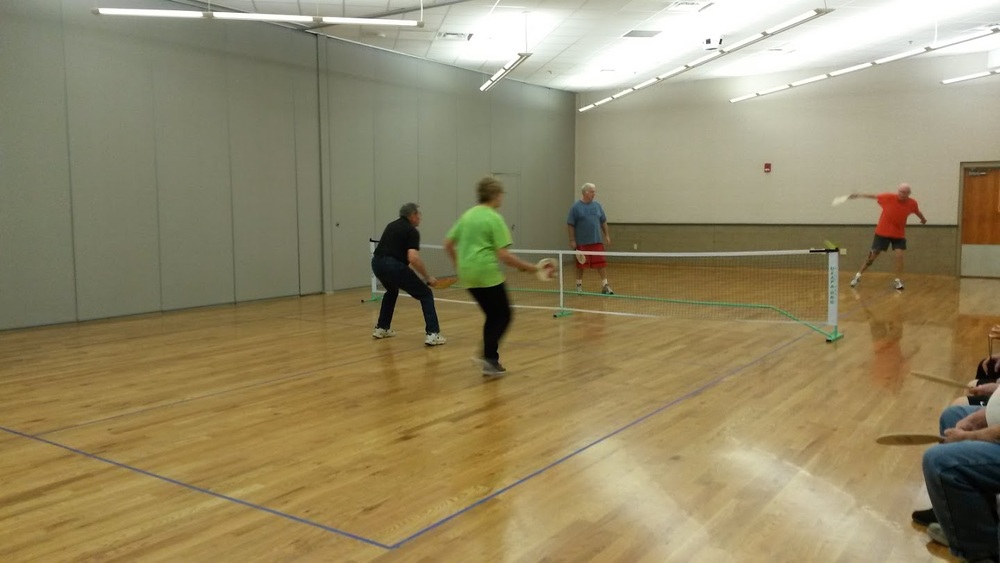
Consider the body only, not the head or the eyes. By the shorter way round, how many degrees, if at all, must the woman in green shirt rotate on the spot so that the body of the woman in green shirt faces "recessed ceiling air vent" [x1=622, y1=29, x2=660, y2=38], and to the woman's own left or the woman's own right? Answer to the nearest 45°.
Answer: approximately 45° to the woman's own left

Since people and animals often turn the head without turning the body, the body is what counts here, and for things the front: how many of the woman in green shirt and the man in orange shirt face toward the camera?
1

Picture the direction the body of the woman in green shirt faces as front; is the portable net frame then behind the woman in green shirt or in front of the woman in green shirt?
in front

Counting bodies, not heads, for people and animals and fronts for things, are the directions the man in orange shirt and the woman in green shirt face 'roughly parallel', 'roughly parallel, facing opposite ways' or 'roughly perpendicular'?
roughly parallel, facing opposite ways

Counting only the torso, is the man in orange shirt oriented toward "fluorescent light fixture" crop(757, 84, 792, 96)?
no

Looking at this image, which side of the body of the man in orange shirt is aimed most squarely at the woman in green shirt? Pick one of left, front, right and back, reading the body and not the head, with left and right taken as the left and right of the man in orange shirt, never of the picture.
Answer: front

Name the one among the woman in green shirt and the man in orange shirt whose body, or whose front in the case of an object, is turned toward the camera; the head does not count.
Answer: the man in orange shirt

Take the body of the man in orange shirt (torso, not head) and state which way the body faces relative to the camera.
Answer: toward the camera

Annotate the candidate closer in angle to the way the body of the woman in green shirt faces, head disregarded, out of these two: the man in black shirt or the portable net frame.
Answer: the portable net frame

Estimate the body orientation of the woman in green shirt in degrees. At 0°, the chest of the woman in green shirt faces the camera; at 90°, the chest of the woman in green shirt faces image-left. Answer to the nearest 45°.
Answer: approximately 225°

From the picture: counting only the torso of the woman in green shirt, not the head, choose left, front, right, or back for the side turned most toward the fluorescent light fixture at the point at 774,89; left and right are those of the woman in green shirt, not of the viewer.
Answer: front

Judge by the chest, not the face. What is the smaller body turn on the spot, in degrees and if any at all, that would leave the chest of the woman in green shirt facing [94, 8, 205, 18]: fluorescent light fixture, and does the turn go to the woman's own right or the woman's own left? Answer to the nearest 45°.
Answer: approximately 90° to the woman's own left

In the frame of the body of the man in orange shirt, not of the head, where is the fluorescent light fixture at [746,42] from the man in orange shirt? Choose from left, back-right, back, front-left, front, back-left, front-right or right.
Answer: front-right

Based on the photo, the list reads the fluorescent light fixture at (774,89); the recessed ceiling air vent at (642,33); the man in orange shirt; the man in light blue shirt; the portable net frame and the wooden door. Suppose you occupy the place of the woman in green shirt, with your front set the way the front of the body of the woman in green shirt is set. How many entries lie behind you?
0
